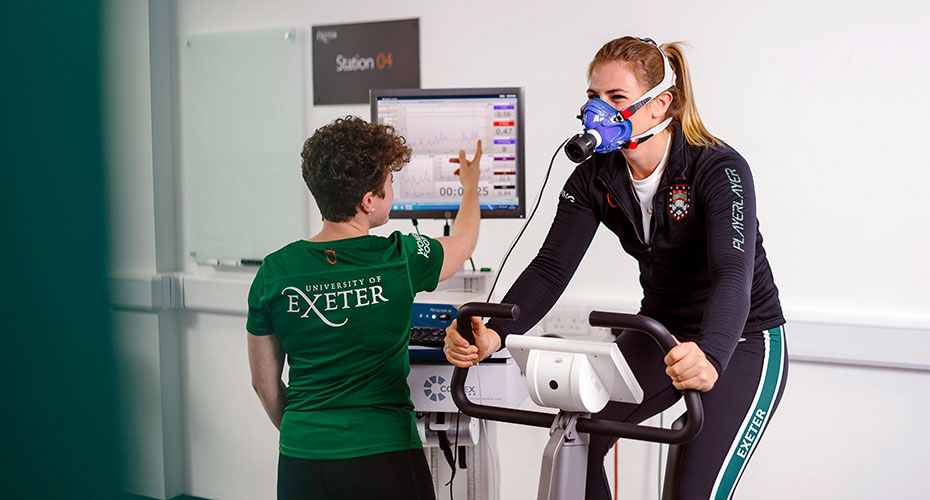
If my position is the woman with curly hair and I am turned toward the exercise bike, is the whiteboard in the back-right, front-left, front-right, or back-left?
back-left

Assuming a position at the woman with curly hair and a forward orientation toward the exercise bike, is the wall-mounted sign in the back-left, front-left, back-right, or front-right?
back-left

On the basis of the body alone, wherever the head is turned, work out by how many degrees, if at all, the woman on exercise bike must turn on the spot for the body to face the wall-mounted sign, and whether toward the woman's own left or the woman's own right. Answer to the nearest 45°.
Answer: approximately 90° to the woman's own right

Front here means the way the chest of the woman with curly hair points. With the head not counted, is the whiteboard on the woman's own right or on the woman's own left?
on the woman's own left

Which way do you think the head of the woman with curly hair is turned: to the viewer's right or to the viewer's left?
to the viewer's right

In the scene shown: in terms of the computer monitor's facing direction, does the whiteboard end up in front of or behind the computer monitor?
behind

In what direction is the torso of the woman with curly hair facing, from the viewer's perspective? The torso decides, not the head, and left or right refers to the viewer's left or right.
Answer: facing away from the viewer and to the right of the viewer

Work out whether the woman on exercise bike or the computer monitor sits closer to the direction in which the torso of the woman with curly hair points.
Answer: the computer monitor

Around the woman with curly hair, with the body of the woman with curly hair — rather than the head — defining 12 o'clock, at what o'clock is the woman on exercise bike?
The woman on exercise bike is roughly at 2 o'clock from the woman with curly hair.

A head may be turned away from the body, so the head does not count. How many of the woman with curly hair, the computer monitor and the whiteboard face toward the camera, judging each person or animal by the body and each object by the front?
2

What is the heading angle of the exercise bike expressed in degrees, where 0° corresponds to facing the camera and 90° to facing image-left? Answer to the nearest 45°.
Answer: approximately 45°
